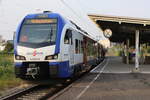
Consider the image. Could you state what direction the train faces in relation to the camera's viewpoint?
facing the viewer and to the left of the viewer
